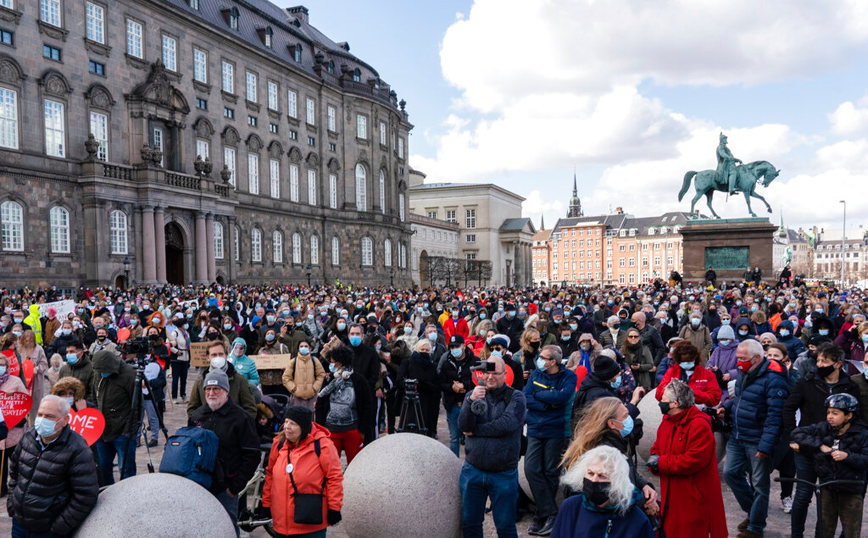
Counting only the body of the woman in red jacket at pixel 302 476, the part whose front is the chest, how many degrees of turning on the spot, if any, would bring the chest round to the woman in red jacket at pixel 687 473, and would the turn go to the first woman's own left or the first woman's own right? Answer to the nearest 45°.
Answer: approximately 135° to the first woman's own left

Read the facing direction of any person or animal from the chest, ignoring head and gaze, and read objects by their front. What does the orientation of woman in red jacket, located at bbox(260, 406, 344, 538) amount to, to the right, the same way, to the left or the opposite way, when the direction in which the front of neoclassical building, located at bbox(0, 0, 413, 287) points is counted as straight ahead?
to the right

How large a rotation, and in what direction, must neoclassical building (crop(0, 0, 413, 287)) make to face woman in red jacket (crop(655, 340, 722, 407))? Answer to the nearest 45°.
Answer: approximately 45° to its right

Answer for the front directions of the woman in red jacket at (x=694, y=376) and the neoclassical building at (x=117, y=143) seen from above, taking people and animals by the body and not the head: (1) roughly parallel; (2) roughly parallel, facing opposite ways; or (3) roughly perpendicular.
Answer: roughly perpendicular

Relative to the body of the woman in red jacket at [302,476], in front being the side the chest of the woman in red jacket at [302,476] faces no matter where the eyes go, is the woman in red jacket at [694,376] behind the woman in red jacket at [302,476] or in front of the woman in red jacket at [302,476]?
behind

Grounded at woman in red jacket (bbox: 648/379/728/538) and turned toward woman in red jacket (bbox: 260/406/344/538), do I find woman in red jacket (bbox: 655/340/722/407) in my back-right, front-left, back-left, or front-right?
back-right

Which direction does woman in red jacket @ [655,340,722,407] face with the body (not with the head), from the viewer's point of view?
toward the camera

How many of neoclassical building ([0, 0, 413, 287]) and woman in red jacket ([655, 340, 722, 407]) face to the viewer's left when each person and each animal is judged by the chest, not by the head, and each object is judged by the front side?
0

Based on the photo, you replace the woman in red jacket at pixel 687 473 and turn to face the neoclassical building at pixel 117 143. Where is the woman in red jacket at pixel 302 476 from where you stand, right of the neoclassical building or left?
left

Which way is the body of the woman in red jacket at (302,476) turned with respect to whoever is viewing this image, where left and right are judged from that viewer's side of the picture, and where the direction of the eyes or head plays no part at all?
facing the viewer and to the left of the viewer

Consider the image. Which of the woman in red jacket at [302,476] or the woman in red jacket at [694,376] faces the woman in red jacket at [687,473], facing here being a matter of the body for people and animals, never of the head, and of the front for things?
the woman in red jacket at [694,376]

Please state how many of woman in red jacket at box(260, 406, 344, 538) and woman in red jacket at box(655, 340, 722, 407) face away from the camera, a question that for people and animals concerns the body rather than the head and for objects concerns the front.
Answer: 0

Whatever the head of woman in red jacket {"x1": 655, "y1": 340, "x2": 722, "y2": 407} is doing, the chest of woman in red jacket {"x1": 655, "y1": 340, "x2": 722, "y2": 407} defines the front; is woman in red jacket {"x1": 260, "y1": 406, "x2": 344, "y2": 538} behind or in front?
in front

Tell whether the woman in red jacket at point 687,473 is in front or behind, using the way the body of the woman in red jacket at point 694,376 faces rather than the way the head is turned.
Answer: in front

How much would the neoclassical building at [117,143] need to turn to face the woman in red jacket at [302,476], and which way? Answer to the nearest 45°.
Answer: approximately 45° to its right
